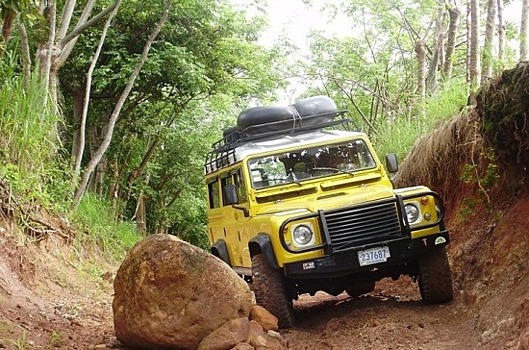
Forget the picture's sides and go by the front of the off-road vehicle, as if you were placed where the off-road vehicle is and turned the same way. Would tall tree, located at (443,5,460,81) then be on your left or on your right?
on your left

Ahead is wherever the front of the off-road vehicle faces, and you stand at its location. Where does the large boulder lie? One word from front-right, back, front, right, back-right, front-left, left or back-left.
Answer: right

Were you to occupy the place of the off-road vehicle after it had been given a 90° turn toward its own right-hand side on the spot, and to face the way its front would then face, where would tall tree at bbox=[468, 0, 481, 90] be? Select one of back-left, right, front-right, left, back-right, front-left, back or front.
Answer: back

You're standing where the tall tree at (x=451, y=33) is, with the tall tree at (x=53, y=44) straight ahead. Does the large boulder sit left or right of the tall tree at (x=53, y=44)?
left

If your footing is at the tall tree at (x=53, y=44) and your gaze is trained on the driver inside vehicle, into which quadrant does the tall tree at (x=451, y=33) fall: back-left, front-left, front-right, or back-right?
front-left

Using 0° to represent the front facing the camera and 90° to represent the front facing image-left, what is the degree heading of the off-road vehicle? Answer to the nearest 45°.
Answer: approximately 315°

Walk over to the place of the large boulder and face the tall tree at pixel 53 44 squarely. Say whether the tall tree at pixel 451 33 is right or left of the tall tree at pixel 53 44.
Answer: right
